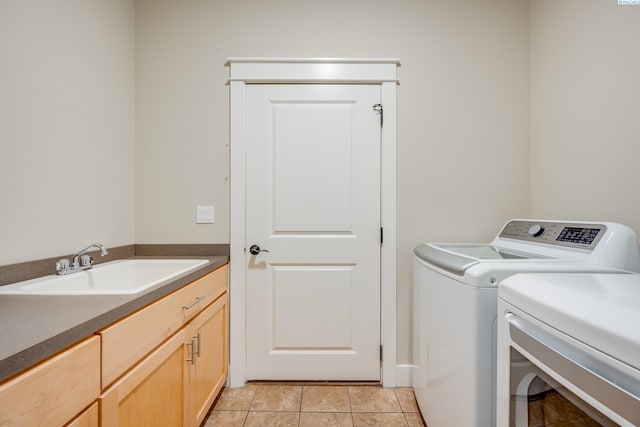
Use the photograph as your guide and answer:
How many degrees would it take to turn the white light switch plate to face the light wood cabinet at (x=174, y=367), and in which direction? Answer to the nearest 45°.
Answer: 0° — it already faces it

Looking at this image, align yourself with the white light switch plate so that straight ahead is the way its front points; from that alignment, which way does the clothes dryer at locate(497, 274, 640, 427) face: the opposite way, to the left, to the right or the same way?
to the right

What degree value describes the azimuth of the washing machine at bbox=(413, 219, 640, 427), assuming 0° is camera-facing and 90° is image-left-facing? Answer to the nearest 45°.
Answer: approximately 45°

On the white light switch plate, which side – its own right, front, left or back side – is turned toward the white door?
left

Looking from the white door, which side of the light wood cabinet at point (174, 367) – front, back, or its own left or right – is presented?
left

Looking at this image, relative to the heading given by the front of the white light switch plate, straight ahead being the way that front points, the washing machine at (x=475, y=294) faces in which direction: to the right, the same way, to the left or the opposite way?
to the right

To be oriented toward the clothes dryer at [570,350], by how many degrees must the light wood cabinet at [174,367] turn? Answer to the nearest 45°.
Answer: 0° — it already faces it
